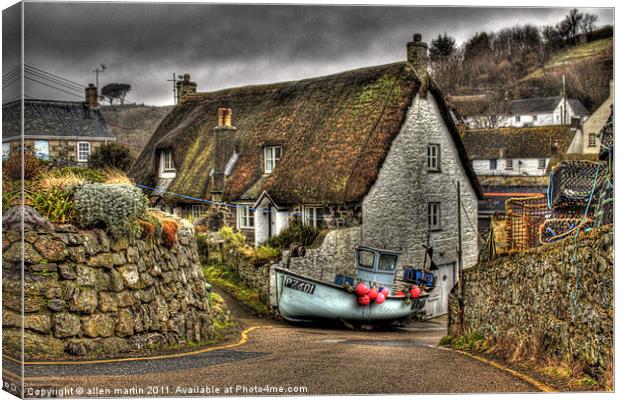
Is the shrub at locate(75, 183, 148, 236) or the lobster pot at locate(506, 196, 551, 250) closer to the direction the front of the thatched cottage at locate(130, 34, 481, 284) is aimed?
the shrub

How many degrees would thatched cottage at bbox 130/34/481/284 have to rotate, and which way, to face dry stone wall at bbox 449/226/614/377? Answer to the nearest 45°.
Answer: approximately 90° to its left

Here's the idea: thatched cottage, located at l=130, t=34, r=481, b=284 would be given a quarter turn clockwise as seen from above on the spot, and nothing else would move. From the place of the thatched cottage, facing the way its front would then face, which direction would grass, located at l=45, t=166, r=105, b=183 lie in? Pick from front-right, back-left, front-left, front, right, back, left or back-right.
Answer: left

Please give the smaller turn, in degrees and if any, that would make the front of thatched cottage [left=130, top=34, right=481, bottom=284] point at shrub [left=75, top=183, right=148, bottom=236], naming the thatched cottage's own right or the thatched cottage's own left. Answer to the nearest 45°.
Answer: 0° — it already faces it

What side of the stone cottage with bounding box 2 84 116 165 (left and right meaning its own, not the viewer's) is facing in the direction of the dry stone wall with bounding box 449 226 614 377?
front

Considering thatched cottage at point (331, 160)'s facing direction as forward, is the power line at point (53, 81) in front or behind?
in front

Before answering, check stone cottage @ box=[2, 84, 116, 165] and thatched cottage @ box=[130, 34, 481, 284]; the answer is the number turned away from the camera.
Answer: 0

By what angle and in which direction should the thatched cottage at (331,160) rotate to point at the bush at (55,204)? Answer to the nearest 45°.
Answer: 0° — it already faces it

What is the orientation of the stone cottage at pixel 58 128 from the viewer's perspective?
toward the camera
